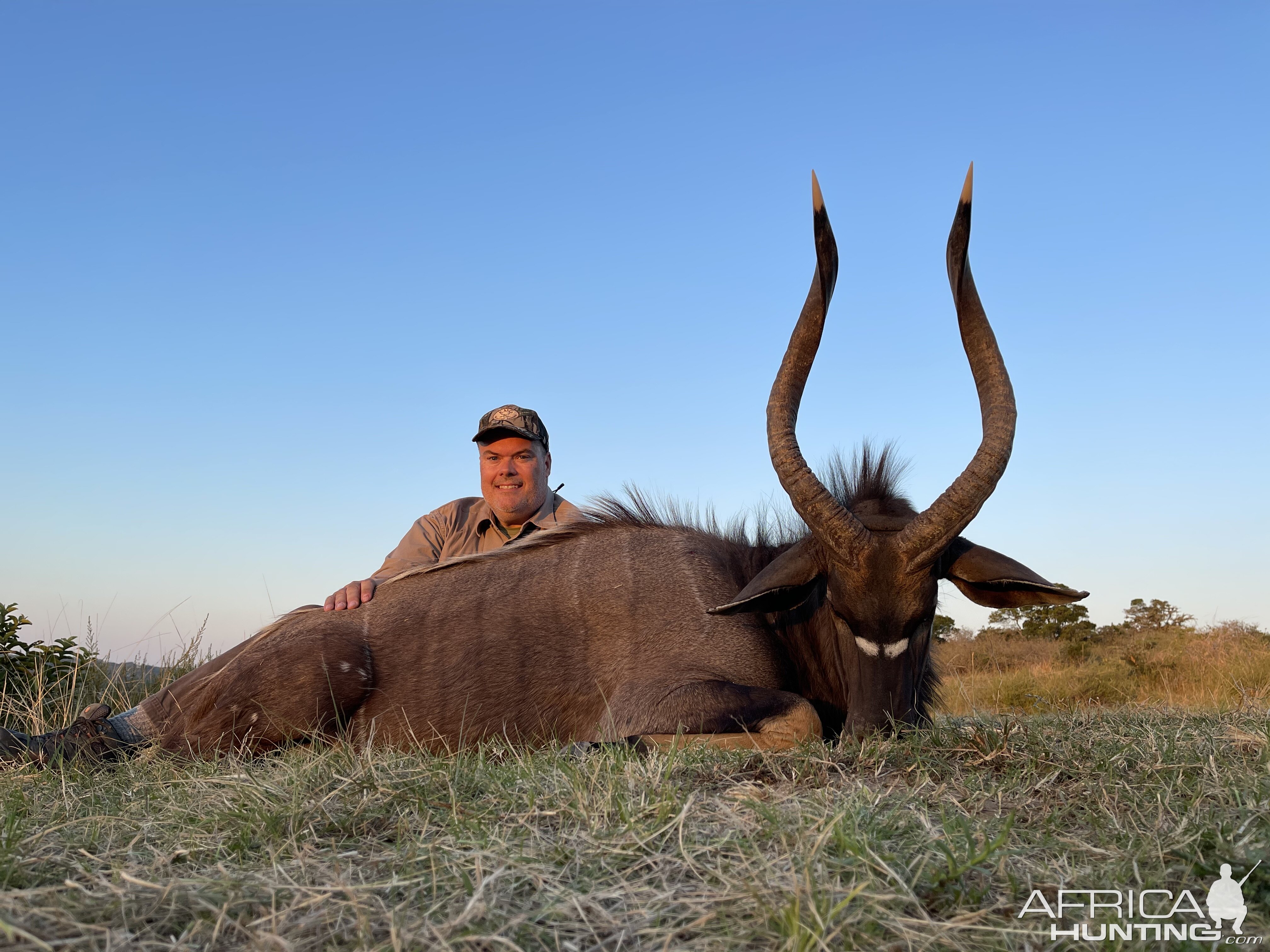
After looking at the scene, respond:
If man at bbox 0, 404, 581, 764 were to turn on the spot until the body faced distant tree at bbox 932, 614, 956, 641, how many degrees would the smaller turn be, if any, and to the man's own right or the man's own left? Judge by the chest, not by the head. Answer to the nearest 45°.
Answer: approximately 135° to the man's own left

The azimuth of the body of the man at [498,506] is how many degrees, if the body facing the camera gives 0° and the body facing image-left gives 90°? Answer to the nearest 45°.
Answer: approximately 0°

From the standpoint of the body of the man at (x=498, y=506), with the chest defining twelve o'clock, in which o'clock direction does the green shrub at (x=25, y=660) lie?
The green shrub is roughly at 4 o'clock from the man.

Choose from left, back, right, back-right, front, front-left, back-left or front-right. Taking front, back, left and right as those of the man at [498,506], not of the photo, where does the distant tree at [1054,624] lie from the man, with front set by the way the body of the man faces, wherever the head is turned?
back-left

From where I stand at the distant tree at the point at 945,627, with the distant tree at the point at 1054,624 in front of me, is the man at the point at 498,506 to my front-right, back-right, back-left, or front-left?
back-right
